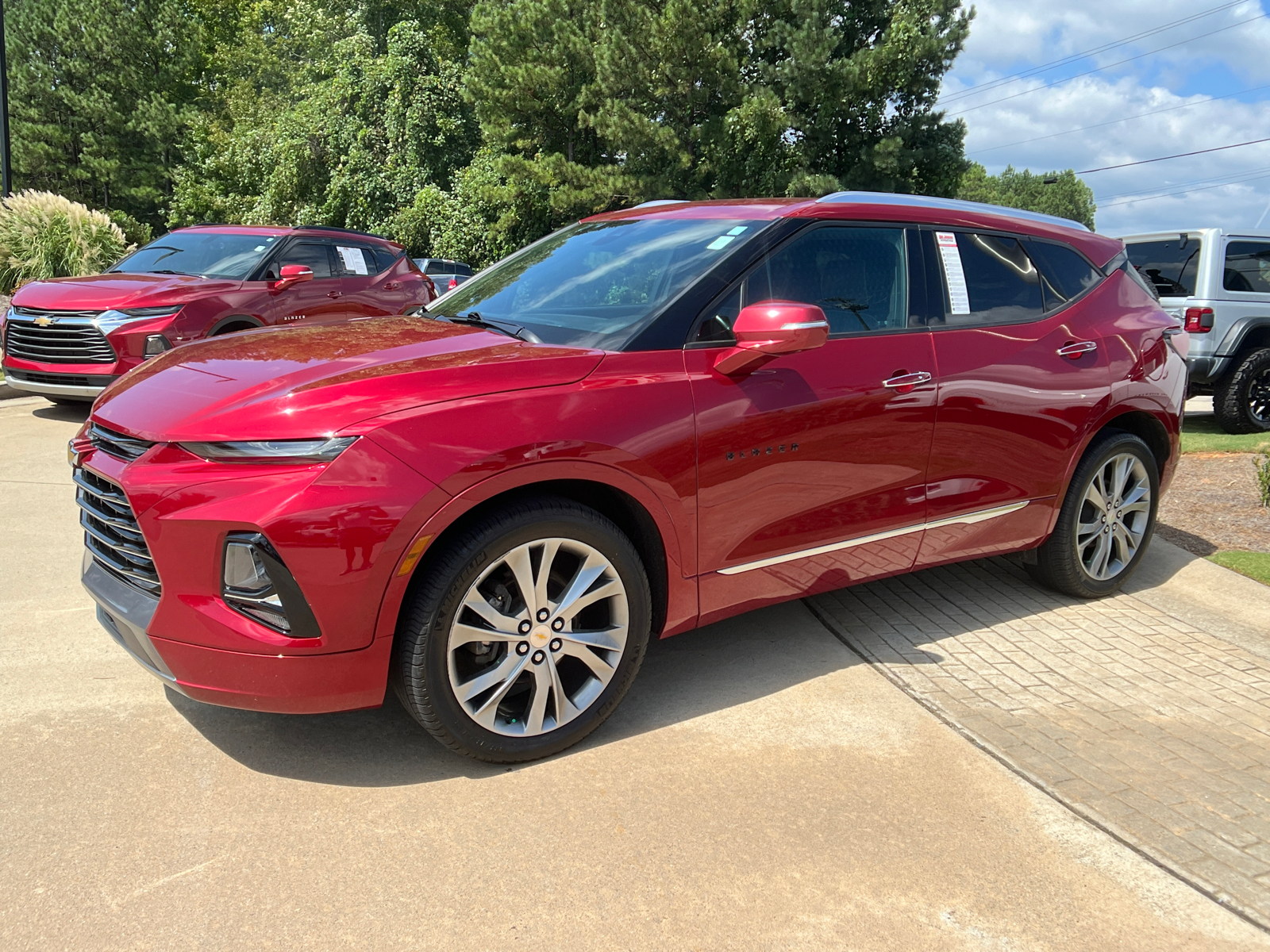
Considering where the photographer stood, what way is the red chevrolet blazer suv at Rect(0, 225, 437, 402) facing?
facing the viewer and to the left of the viewer

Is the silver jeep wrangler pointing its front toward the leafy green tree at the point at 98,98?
no

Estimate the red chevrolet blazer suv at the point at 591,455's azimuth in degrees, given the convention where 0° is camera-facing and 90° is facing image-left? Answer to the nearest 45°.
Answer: approximately 45°

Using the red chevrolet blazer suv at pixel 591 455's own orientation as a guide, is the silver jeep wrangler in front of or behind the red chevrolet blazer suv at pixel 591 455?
behind

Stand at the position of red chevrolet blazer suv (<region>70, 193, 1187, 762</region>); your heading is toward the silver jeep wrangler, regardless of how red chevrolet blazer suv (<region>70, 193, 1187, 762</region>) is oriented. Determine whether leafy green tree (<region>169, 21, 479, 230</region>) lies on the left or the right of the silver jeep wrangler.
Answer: left

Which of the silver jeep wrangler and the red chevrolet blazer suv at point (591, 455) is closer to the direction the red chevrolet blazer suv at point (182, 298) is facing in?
the red chevrolet blazer suv

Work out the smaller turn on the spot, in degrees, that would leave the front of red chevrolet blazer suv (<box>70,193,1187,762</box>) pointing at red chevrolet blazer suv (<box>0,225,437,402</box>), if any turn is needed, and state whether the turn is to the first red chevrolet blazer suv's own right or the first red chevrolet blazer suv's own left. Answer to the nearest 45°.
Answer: approximately 90° to the first red chevrolet blazer suv's own right

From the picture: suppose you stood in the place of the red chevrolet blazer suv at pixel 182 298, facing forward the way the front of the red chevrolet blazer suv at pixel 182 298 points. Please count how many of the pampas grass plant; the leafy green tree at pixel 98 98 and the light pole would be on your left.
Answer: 0

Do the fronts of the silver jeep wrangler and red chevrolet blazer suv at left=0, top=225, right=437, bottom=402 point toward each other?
no

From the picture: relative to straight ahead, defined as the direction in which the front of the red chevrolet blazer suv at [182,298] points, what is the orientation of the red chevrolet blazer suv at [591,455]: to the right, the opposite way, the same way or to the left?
the same way

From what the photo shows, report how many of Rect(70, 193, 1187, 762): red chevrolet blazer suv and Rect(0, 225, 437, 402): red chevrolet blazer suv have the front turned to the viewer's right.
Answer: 0

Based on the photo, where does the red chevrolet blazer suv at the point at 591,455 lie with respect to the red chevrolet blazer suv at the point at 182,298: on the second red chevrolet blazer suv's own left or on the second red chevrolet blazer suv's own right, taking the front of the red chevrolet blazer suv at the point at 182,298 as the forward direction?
on the second red chevrolet blazer suv's own left

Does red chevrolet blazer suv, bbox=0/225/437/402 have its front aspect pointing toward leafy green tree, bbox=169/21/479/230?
no

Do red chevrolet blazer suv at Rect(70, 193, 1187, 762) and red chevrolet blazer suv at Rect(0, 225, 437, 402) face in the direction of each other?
no

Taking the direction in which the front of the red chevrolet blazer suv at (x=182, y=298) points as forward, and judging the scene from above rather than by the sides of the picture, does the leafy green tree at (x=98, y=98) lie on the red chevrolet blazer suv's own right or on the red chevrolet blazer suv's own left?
on the red chevrolet blazer suv's own right

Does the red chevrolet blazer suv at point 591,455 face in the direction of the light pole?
no

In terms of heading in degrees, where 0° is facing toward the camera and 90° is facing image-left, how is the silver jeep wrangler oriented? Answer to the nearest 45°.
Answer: approximately 225°

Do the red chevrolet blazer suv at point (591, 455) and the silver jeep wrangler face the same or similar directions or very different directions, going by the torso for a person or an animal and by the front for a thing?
very different directions

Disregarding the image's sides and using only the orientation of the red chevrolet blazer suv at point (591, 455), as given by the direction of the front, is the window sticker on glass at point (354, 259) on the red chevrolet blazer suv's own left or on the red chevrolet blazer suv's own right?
on the red chevrolet blazer suv's own right
